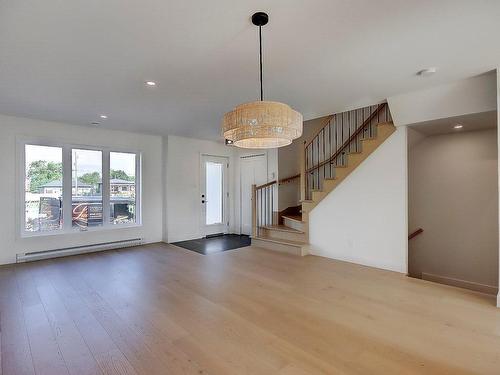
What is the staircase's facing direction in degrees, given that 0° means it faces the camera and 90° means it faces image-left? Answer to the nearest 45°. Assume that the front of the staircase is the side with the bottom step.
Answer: approximately 45°

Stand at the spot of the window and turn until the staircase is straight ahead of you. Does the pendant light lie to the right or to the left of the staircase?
right

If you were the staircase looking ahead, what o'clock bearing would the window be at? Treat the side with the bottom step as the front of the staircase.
The window is roughly at 1 o'clock from the staircase.

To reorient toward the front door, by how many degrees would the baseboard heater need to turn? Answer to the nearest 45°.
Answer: approximately 45° to its left

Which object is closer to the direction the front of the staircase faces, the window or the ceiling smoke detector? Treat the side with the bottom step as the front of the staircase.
the window

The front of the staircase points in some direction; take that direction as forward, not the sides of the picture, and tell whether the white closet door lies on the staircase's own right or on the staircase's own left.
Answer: on the staircase's own right

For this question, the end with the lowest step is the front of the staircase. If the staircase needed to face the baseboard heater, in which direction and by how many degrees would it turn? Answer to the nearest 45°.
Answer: approximately 45° to its right

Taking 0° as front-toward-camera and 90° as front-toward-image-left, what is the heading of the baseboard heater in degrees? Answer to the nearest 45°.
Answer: approximately 315°
